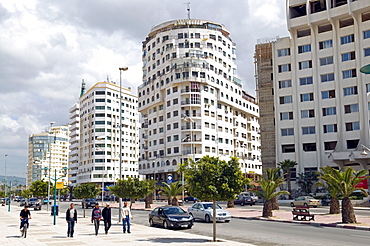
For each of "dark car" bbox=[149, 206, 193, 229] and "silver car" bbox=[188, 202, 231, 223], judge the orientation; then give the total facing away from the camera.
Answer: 0

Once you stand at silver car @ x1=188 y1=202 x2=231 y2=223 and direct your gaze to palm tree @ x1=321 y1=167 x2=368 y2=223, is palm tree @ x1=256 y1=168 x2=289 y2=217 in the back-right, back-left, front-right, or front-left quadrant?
front-left

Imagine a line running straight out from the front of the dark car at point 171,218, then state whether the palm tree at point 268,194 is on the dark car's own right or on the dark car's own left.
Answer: on the dark car's own left

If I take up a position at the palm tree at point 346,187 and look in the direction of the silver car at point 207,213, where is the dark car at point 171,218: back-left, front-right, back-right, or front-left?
front-left

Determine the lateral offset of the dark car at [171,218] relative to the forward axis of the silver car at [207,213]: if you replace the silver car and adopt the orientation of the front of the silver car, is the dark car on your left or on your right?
on your right

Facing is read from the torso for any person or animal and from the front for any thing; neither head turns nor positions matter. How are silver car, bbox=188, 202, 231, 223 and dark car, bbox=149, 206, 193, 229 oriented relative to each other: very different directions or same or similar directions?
same or similar directions

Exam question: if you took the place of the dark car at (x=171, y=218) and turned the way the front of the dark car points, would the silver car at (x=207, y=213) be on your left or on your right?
on your left
